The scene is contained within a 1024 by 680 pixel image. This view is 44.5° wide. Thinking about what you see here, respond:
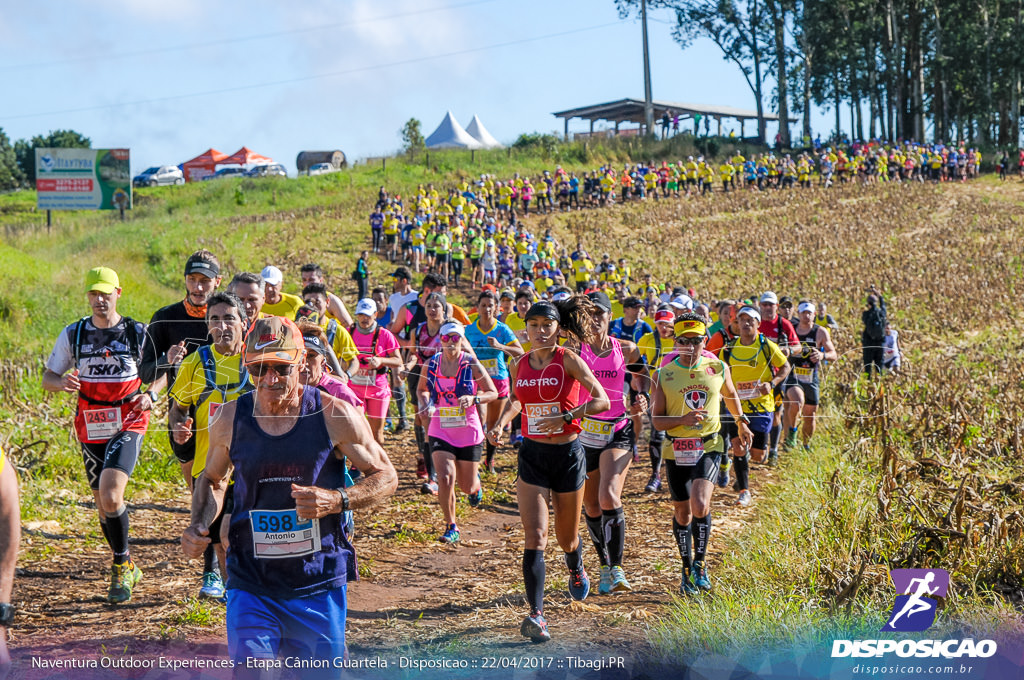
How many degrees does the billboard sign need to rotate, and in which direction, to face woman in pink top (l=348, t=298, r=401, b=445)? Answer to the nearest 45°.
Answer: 0° — it already faces them

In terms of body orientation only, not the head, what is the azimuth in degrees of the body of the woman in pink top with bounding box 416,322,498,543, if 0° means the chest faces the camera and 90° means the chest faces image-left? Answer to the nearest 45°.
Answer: approximately 0°

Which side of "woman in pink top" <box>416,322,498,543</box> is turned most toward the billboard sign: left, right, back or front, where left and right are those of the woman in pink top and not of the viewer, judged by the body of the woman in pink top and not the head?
back

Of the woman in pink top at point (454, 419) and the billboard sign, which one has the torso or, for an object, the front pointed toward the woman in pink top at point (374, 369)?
the billboard sign

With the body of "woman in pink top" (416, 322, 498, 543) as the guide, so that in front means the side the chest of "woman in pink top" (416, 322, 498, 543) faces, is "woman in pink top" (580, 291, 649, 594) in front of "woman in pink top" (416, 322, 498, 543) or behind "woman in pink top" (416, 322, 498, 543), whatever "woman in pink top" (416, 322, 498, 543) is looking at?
in front

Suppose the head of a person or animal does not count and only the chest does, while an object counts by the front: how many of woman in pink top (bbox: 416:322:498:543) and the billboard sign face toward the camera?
2

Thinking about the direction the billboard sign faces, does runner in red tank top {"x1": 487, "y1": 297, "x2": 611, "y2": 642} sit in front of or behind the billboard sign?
in front
